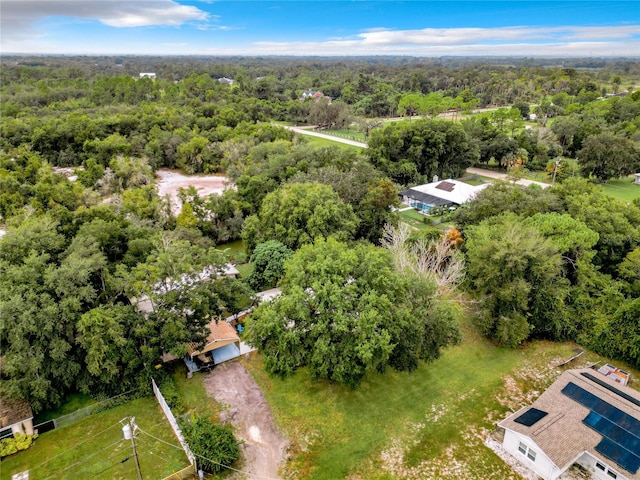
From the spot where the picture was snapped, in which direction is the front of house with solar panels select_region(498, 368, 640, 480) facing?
facing the viewer and to the left of the viewer

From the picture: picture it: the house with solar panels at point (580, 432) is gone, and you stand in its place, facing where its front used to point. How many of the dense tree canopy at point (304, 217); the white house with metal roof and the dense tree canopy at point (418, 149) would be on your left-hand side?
0

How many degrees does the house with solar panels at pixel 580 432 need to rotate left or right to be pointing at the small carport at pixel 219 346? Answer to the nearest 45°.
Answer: approximately 45° to its right

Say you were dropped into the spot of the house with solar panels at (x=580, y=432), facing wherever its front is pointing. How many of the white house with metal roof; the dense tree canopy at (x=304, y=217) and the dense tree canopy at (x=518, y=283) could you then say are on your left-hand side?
0

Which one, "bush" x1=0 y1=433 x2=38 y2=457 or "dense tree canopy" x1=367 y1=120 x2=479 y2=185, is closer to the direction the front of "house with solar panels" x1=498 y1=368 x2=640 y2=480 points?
the bush

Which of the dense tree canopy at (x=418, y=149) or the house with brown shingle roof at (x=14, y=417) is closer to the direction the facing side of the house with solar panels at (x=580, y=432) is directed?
the house with brown shingle roof

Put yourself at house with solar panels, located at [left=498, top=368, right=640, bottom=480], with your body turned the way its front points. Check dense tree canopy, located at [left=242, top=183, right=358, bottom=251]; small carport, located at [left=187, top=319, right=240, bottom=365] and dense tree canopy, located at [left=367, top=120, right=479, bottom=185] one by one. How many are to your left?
0

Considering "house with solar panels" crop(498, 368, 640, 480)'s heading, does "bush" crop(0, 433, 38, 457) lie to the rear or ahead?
ahead

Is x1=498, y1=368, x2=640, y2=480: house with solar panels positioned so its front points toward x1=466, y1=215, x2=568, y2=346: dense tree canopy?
no

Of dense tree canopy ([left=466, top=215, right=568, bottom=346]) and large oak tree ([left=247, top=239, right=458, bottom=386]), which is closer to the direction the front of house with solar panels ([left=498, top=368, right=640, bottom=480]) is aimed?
the large oak tree

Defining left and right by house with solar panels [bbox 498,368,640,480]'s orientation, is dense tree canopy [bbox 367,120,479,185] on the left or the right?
on its right
